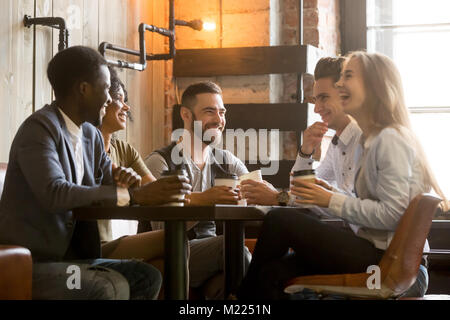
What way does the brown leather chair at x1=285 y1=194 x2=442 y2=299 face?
to the viewer's left

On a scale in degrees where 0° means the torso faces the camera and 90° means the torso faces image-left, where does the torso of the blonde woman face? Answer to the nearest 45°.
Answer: approximately 90°

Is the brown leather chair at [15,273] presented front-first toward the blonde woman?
yes

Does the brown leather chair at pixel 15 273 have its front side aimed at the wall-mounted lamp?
no

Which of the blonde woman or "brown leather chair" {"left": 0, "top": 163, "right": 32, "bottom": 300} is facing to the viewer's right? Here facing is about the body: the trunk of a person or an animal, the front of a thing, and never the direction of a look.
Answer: the brown leather chair

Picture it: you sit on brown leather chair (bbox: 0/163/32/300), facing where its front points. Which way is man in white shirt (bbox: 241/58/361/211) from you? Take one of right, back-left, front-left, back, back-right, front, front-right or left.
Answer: front-left

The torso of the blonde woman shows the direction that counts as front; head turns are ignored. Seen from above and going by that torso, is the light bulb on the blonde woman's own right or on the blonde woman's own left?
on the blonde woman's own right

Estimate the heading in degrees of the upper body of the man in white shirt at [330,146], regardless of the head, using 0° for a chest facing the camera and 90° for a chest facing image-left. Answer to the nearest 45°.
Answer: approximately 45°

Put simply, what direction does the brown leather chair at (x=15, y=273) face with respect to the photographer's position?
facing to the right of the viewer

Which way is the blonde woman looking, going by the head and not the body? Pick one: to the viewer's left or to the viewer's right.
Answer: to the viewer's left

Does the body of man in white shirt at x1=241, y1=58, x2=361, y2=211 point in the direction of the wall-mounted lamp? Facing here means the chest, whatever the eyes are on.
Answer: no

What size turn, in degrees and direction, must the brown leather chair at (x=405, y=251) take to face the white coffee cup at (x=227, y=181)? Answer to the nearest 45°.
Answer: approximately 45° to its right
